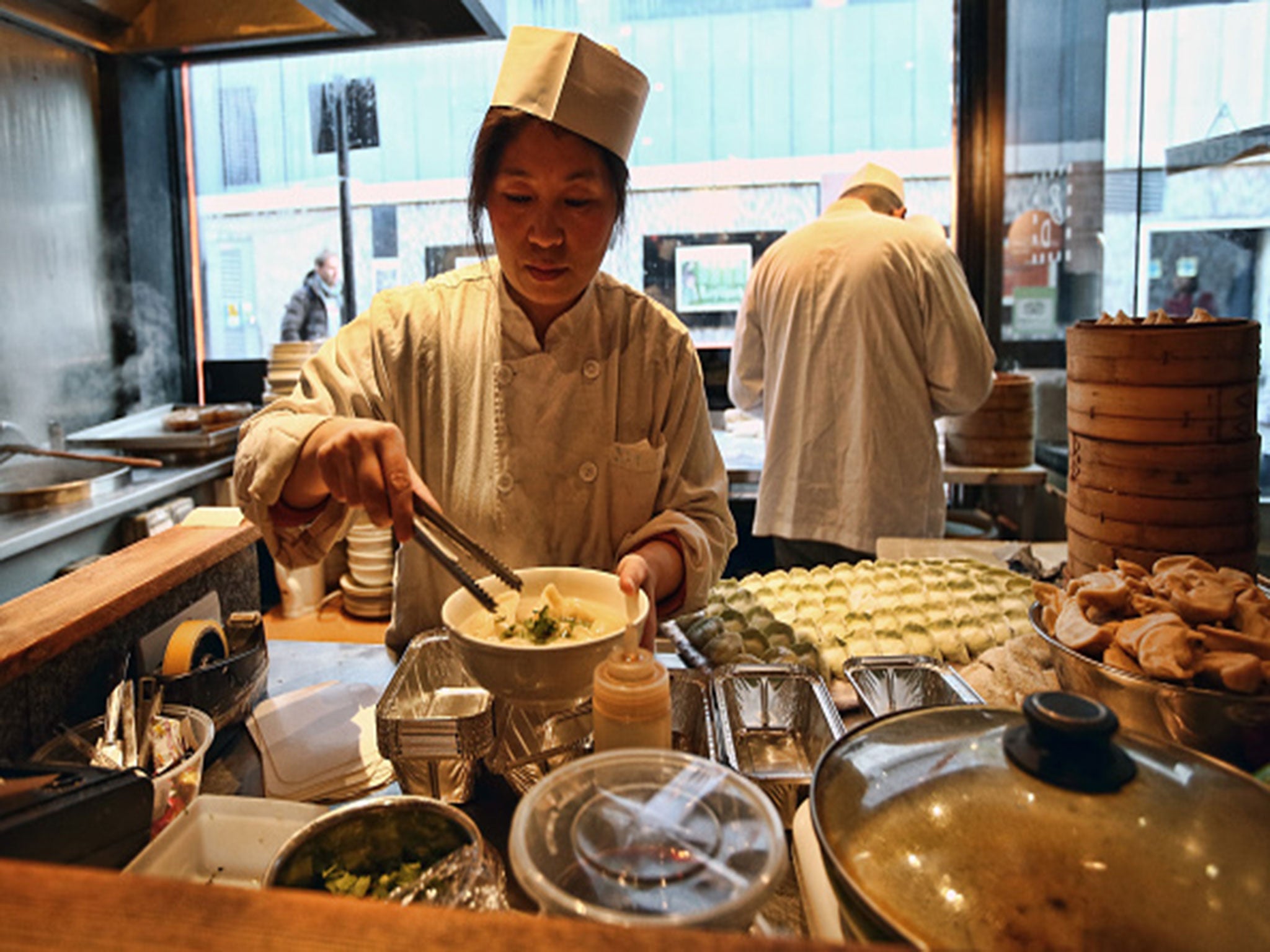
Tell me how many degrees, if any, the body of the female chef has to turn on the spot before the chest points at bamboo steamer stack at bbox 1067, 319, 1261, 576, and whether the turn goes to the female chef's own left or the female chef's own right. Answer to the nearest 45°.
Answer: approximately 45° to the female chef's own left

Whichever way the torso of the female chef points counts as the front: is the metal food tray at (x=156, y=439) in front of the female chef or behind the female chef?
behind

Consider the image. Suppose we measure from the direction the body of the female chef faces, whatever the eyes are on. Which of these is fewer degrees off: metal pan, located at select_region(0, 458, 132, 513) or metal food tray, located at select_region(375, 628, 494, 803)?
the metal food tray

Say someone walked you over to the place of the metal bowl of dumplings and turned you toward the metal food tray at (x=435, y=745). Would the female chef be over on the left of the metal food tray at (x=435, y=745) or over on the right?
right

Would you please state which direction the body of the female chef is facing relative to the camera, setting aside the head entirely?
toward the camera

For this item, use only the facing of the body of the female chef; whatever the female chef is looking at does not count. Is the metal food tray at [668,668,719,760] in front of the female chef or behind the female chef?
in front

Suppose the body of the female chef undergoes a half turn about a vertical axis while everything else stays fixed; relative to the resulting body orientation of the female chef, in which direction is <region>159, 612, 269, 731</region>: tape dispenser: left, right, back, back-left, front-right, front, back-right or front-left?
back-left

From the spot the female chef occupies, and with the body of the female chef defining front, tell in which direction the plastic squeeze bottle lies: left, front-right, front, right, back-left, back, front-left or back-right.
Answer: front

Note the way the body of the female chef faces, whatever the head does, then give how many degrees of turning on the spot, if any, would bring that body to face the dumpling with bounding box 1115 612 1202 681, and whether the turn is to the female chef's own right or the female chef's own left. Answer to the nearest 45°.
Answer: approximately 45° to the female chef's own left

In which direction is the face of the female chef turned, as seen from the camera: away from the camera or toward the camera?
toward the camera

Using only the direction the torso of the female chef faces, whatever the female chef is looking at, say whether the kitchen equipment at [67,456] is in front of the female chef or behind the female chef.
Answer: behind

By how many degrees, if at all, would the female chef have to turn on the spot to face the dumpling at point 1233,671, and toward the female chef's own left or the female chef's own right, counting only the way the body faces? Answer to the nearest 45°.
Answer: approximately 45° to the female chef's own left

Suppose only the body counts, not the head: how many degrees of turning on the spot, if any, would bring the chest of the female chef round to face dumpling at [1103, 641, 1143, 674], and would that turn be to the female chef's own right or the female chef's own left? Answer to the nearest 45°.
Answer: approximately 45° to the female chef's own left

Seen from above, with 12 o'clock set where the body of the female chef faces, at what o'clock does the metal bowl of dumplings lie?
The metal bowl of dumplings is roughly at 11 o'clock from the female chef.

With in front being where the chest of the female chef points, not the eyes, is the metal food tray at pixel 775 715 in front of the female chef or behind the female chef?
in front
